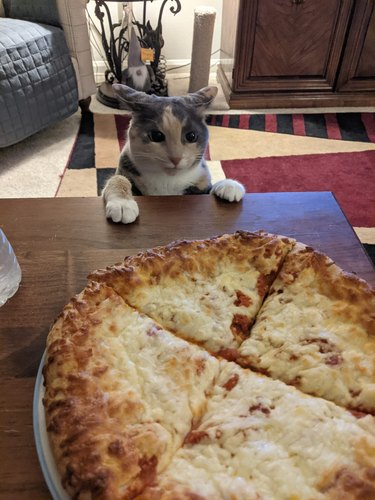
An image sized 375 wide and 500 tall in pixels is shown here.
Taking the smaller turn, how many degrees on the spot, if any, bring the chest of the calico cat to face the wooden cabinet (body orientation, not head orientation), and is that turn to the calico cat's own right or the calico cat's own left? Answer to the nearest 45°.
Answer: approximately 135° to the calico cat's own left

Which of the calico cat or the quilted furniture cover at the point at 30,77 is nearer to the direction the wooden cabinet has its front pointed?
the calico cat

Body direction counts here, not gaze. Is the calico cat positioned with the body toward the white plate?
yes

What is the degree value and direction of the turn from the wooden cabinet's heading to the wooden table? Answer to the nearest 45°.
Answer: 0° — it already faces it

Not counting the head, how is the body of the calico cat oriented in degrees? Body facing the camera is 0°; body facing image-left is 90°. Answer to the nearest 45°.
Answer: approximately 0°

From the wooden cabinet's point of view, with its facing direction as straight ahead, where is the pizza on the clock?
The pizza is roughly at 12 o'clock from the wooden cabinet.

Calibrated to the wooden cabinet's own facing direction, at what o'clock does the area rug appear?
The area rug is roughly at 12 o'clock from the wooden cabinet.

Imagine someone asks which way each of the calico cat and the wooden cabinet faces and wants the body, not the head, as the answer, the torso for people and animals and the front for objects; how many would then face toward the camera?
2

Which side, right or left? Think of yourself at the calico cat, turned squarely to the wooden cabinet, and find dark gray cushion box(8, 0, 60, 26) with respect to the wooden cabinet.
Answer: left
